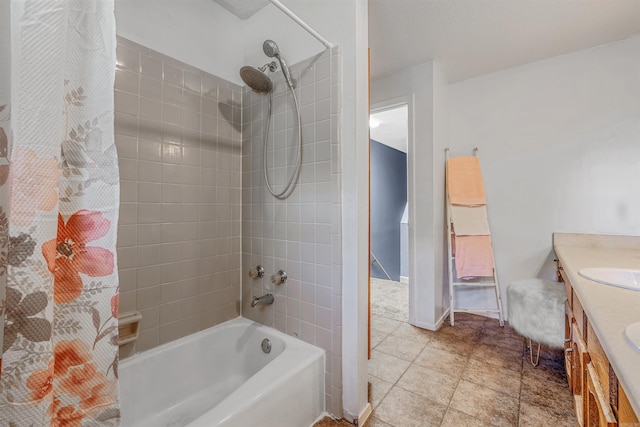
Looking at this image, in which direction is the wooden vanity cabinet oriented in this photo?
to the viewer's left

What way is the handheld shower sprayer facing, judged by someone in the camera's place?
facing the viewer and to the left of the viewer

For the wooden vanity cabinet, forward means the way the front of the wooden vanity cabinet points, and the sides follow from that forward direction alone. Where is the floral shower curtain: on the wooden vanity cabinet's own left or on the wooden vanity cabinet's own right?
on the wooden vanity cabinet's own left

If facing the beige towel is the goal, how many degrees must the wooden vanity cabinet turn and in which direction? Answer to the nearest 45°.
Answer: approximately 45° to its right

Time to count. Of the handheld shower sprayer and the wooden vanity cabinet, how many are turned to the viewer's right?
0

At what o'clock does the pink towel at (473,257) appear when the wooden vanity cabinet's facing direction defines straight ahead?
The pink towel is roughly at 2 o'clock from the wooden vanity cabinet.

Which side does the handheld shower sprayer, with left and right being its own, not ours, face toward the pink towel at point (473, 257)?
back

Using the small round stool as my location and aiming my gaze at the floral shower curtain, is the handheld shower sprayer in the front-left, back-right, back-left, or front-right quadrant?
front-right
